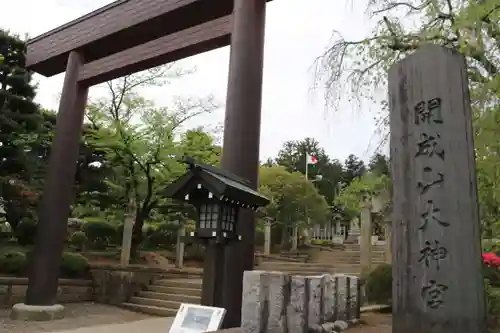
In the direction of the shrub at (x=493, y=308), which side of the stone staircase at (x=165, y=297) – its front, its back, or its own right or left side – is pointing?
left

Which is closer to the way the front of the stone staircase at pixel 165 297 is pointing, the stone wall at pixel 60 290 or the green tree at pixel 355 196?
the stone wall

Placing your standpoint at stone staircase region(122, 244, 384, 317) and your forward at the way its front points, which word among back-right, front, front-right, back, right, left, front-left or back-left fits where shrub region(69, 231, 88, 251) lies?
right

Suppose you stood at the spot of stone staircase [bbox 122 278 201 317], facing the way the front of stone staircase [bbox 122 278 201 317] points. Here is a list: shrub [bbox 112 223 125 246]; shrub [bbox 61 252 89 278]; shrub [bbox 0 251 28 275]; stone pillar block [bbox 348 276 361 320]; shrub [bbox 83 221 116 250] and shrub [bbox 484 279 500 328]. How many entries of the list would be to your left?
2

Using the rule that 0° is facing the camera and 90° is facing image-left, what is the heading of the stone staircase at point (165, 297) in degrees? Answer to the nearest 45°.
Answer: approximately 45°

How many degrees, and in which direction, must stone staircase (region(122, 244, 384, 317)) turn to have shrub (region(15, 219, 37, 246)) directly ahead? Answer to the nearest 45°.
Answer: approximately 45° to its right

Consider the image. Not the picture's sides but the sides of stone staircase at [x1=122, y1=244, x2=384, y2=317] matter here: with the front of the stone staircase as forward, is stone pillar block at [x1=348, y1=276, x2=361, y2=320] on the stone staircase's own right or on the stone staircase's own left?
on the stone staircase's own left

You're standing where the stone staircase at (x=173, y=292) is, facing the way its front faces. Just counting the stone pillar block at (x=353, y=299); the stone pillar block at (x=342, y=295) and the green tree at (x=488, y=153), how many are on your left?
3

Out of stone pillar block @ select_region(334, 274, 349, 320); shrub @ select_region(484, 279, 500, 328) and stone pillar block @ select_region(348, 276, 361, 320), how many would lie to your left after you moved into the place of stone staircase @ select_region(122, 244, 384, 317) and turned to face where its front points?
3

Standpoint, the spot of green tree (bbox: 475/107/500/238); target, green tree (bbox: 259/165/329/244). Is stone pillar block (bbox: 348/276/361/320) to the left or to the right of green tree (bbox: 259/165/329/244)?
left

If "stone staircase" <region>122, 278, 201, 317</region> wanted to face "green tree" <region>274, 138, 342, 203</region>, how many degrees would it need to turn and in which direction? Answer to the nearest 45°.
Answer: approximately 180°

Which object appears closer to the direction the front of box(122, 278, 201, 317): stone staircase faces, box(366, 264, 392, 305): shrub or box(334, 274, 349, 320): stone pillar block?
the stone pillar block

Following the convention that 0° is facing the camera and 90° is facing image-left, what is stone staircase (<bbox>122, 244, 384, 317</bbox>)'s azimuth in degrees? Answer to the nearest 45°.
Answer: approximately 45°

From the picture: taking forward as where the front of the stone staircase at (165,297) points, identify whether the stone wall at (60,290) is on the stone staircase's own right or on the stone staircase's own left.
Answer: on the stone staircase's own right
